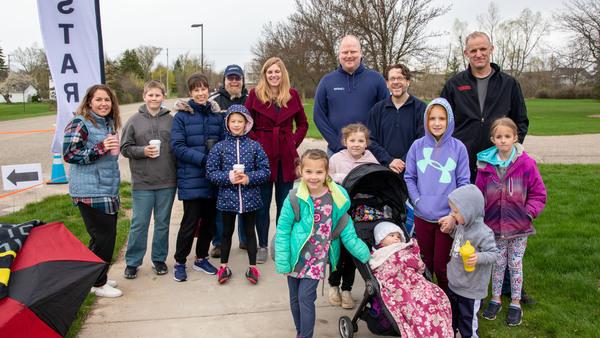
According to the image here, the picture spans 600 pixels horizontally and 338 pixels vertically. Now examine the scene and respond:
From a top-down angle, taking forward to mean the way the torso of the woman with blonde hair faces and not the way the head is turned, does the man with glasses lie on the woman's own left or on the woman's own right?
on the woman's own left

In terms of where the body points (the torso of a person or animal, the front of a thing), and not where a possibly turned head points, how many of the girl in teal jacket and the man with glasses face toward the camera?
2

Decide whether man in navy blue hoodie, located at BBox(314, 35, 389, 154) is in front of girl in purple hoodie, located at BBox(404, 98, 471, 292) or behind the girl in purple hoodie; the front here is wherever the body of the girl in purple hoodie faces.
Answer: behind

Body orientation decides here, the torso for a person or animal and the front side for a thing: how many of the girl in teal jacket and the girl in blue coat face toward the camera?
2

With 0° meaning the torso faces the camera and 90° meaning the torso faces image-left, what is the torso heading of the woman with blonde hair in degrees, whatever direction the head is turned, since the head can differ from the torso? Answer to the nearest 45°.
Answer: approximately 0°

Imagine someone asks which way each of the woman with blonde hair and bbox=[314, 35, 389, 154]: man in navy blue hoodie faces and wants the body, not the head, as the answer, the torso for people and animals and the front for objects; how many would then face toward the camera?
2

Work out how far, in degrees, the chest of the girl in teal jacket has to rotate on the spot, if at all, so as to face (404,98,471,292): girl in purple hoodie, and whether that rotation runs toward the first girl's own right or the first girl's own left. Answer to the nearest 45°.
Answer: approximately 90° to the first girl's own left

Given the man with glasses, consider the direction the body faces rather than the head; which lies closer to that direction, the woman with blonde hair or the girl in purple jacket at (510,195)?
the girl in purple jacket

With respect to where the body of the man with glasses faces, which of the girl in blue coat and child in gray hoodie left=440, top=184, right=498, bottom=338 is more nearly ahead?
the child in gray hoodie
